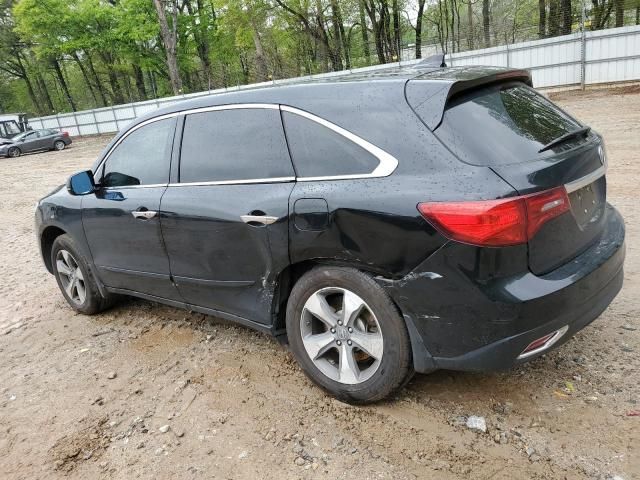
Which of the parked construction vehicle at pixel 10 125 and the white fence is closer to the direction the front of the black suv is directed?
the parked construction vehicle

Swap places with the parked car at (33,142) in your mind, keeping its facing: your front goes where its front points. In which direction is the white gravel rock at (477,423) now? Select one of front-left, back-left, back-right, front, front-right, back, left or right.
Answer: left

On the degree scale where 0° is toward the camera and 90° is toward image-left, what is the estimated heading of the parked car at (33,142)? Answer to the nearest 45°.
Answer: approximately 90°

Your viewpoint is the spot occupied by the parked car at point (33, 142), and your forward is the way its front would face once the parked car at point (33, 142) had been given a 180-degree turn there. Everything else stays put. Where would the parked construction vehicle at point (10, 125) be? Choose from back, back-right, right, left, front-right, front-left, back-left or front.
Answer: left

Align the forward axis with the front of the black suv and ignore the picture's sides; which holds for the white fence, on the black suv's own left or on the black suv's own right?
on the black suv's own right

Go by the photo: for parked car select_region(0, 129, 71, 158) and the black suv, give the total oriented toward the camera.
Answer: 0

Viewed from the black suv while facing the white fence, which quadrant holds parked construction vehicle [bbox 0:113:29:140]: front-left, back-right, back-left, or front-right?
front-left

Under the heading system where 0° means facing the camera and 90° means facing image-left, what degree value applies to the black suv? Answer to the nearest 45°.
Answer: approximately 135°

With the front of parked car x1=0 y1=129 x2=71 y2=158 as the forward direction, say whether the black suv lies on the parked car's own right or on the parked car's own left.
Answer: on the parked car's own left
